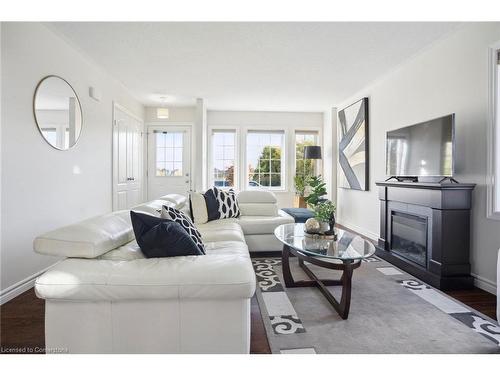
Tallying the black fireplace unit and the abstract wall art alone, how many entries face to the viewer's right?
0

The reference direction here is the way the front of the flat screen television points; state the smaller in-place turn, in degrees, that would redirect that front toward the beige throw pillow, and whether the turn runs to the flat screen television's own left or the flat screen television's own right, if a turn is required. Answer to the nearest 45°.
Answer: approximately 45° to the flat screen television's own right

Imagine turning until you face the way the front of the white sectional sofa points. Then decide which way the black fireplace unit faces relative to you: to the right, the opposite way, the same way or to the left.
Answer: the opposite way

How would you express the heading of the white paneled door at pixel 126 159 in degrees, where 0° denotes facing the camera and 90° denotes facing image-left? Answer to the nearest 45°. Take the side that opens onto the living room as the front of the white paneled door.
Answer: approximately 315°

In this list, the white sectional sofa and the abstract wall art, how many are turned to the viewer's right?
1

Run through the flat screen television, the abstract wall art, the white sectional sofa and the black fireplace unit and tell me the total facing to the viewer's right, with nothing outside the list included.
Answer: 1

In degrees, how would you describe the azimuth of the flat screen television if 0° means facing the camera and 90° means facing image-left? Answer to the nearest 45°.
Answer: approximately 45°

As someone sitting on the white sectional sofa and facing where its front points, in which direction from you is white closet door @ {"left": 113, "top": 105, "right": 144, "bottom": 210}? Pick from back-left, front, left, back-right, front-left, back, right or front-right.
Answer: left

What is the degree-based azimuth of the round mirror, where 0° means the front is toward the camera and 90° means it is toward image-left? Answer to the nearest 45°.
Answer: approximately 315°

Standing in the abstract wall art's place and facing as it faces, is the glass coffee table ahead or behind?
ahead

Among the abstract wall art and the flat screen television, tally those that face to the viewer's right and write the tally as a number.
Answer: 0

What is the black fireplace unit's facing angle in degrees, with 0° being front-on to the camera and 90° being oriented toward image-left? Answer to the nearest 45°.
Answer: approximately 45°

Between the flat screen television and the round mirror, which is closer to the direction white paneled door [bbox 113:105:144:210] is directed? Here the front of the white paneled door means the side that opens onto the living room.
the flat screen television

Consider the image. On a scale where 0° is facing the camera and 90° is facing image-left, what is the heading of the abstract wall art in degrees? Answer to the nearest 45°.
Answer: approximately 45°

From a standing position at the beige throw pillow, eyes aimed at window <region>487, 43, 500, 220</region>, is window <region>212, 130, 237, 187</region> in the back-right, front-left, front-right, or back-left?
back-left
